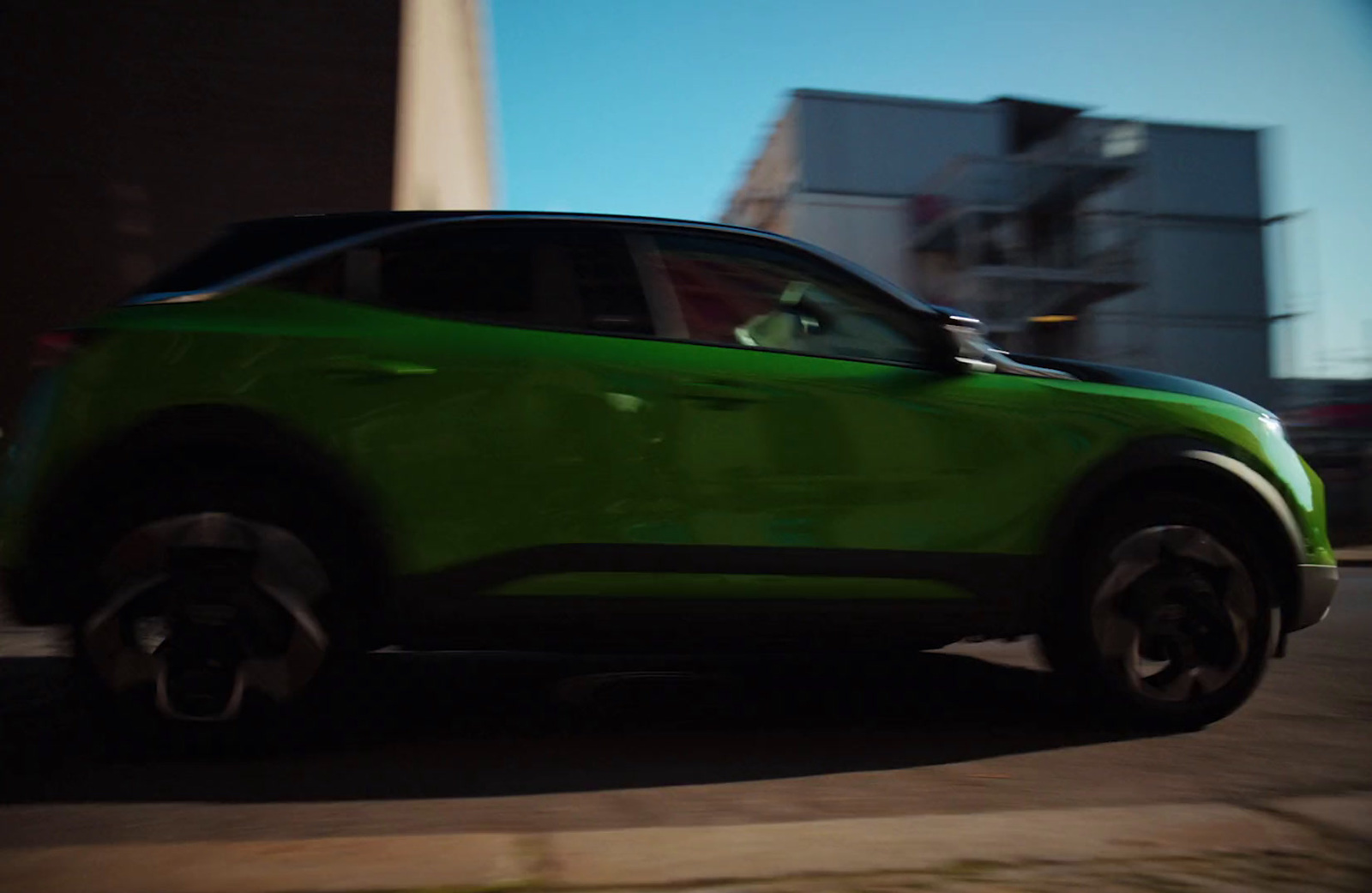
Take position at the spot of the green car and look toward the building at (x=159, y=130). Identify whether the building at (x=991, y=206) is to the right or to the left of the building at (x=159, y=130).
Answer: right

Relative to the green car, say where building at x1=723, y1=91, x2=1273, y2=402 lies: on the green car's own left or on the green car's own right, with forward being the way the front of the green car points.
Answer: on the green car's own left

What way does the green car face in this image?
to the viewer's right

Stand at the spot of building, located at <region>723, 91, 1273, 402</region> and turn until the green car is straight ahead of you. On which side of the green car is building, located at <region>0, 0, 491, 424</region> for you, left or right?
right

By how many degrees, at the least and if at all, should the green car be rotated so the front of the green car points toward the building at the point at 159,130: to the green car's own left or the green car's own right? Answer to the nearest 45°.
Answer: approximately 135° to the green car's own left
